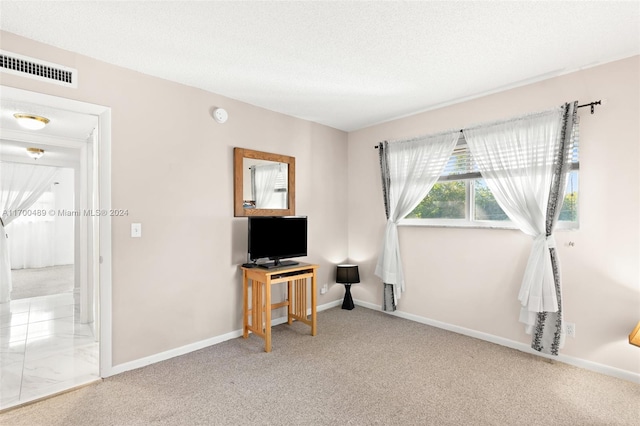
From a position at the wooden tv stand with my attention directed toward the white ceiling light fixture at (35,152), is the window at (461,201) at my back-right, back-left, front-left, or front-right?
back-right

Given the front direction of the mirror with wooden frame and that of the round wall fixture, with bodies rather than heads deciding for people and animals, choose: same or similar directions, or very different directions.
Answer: same or similar directions

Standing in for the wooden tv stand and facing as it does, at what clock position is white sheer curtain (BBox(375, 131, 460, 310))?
The white sheer curtain is roughly at 10 o'clock from the wooden tv stand.

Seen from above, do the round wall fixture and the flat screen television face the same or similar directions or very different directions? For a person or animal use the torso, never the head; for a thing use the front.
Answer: same or similar directions

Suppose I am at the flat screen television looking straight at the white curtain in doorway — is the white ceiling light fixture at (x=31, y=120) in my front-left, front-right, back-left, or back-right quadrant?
front-left

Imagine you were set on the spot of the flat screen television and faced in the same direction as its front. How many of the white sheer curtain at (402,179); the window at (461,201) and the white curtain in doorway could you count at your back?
1

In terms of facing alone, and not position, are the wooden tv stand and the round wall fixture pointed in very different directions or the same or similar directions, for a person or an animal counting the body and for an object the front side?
same or similar directions

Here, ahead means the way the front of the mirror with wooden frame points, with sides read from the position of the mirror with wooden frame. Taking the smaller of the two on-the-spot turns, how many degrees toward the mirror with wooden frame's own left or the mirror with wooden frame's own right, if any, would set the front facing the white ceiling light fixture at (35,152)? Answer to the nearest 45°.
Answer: approximately 180°

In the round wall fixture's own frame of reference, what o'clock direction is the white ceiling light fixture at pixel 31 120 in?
The white ceiling light fixture is roughly at 5 o'clock from the round wall fixture.

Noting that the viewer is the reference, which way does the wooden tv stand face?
facing the viewer and to the right of the viewer

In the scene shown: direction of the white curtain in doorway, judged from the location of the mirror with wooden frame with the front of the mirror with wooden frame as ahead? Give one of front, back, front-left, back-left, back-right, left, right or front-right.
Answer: back

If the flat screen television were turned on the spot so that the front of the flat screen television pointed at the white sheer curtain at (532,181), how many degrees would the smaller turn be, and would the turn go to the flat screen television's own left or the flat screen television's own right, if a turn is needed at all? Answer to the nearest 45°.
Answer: approximately 45° to the flat screen television's own left

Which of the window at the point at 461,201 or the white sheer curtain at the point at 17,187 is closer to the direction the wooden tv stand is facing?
the window

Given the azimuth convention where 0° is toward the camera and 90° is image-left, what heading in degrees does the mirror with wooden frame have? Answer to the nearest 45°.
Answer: approximately 315°
